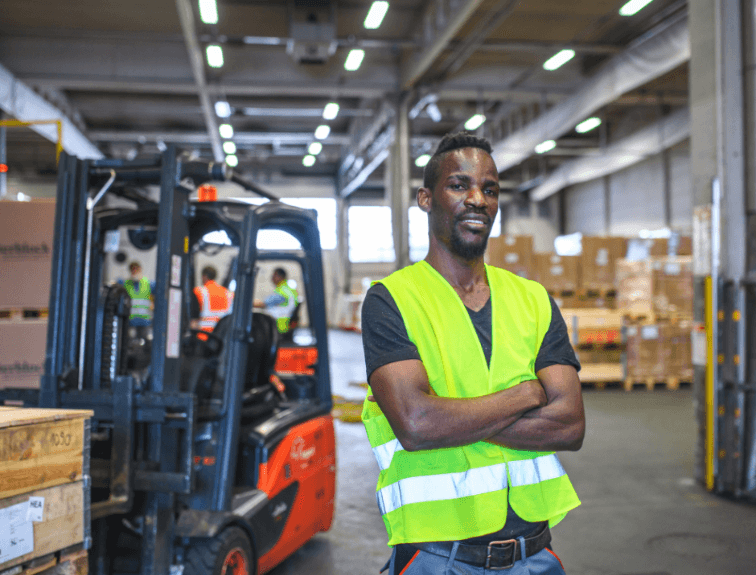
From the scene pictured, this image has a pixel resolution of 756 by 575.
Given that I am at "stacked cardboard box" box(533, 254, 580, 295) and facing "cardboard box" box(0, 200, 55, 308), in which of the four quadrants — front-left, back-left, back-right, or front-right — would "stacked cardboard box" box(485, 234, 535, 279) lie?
front-right

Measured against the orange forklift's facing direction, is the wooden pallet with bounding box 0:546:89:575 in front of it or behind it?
in front

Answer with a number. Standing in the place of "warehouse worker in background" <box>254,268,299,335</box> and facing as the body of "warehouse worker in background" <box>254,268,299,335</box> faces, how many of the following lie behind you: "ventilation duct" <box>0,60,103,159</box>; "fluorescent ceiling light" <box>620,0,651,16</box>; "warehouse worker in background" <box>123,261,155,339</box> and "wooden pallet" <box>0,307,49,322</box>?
1

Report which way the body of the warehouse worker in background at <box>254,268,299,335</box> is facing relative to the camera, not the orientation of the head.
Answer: to the viewer's left

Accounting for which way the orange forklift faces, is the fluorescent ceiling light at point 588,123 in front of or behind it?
behind

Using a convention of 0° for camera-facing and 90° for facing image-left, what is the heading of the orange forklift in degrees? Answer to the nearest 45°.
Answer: approximately 45°

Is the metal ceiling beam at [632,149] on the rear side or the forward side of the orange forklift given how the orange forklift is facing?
on the rear side

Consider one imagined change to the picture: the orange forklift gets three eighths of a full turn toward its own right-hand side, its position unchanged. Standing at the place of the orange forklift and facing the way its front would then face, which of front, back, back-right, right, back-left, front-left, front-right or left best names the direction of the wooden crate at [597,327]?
front-right

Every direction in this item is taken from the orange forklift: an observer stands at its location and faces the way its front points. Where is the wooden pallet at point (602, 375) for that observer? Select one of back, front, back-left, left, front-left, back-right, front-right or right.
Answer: back

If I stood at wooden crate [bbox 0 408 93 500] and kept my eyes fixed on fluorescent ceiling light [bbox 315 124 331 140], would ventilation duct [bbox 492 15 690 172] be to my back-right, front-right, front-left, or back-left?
front-right

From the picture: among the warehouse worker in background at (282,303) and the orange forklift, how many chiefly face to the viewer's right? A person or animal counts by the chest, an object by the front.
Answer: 0

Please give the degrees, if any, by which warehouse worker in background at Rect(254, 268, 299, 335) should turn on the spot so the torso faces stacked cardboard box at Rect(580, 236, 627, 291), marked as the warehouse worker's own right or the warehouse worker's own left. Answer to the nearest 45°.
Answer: approximately 135° to the warehouse worker's own right

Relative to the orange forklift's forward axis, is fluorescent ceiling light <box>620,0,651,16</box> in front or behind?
behind

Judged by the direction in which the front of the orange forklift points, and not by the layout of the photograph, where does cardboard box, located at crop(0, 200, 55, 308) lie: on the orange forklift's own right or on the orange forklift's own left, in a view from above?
on the orange forklift's own right
